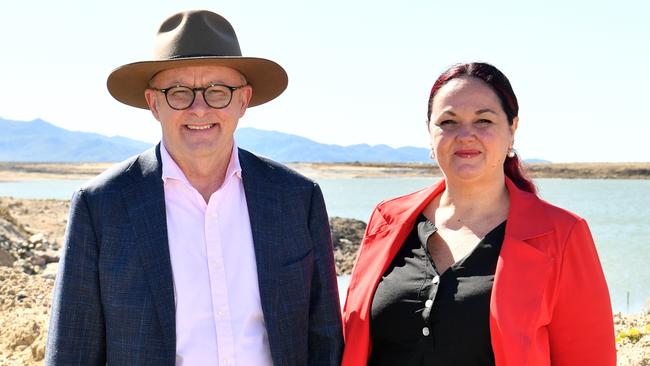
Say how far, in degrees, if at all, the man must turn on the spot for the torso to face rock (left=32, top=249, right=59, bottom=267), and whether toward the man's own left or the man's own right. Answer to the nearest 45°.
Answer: approximately 180°

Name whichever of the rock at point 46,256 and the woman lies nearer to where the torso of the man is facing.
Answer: the woman

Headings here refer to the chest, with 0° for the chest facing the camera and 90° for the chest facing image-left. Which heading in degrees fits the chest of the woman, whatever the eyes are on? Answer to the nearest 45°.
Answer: approximately 45°

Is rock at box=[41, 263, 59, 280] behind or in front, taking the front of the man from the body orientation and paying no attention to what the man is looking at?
behind

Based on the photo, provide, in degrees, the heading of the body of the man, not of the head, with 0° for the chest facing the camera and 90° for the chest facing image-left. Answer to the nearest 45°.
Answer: approximately 0°

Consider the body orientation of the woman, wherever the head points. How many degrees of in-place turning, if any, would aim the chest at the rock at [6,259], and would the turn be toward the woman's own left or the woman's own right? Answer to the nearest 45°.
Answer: approximately 90° to the woman's own right

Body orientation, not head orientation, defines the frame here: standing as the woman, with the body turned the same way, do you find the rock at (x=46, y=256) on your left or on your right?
on your right

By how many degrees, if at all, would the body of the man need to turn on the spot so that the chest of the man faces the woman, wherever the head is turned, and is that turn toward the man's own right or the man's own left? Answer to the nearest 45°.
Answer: approximately 90° to the man's own left

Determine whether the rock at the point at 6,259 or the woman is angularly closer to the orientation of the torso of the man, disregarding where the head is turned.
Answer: the woman
